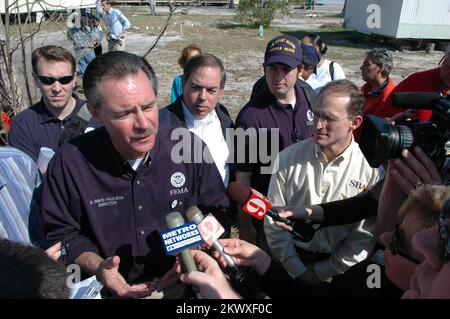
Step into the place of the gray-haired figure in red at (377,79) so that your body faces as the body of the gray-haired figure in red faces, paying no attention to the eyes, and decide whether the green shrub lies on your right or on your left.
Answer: on your right

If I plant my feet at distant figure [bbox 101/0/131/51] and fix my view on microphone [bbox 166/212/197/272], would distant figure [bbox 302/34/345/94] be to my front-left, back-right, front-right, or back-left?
front-left

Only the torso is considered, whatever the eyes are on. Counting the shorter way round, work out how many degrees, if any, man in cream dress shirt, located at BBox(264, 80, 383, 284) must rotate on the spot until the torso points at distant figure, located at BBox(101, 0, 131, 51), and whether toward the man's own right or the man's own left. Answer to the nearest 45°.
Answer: approximately 90° to the man's own right

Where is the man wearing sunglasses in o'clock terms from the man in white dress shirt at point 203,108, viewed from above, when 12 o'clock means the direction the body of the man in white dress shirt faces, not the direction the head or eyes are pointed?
The man wearing sunglasses is roughly at 3 o'clock from the man in white dress shirt.

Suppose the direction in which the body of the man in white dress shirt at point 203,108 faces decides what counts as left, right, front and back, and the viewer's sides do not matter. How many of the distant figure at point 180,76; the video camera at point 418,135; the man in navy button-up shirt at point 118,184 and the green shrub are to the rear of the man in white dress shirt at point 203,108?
2

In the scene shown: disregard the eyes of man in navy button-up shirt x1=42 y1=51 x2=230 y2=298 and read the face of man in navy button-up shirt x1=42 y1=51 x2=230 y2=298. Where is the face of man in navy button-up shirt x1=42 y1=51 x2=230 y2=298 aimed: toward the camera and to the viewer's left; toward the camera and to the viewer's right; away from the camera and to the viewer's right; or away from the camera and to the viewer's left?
toward the camera and to the viewer's right

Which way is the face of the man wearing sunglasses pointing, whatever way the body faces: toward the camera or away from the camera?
toward the camera

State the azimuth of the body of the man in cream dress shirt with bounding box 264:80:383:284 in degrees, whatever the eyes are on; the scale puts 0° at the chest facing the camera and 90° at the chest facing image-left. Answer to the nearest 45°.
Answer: approximately 45°

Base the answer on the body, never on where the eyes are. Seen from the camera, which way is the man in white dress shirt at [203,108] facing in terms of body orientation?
toward the camera

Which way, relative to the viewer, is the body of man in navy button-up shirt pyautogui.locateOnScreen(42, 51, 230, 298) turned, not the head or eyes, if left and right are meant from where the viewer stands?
facing the viewer
